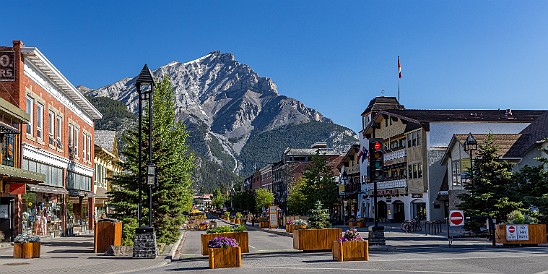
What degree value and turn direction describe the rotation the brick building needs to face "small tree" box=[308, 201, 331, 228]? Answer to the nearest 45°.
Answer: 0° — it already faces it

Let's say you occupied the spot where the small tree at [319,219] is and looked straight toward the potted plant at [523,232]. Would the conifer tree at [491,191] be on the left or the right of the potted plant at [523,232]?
left

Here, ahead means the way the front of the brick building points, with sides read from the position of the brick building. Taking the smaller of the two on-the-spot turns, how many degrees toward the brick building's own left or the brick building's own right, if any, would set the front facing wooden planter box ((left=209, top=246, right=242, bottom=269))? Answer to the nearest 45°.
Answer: approximately 45° to the brick building's own right

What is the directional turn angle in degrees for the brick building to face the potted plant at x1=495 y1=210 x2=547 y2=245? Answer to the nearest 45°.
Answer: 0° — it already faces it

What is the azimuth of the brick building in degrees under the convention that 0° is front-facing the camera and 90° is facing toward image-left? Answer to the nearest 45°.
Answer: approximately 315°

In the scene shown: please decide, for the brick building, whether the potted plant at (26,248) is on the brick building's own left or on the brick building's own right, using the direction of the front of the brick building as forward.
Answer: on the brick building's own right
